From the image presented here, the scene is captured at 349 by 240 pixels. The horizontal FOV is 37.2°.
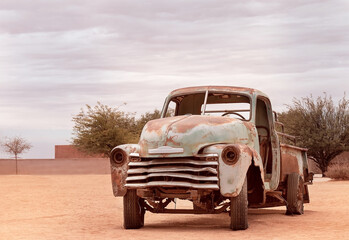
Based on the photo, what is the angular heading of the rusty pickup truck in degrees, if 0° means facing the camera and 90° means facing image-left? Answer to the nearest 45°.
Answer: approximately 45°
